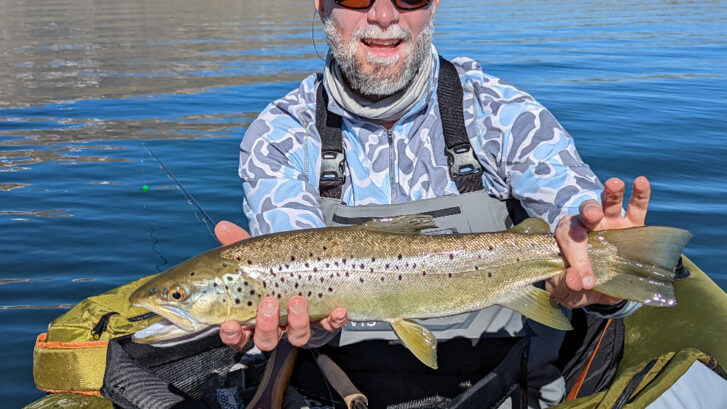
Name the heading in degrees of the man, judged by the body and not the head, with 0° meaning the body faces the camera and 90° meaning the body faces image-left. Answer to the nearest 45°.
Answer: approximately 0°
